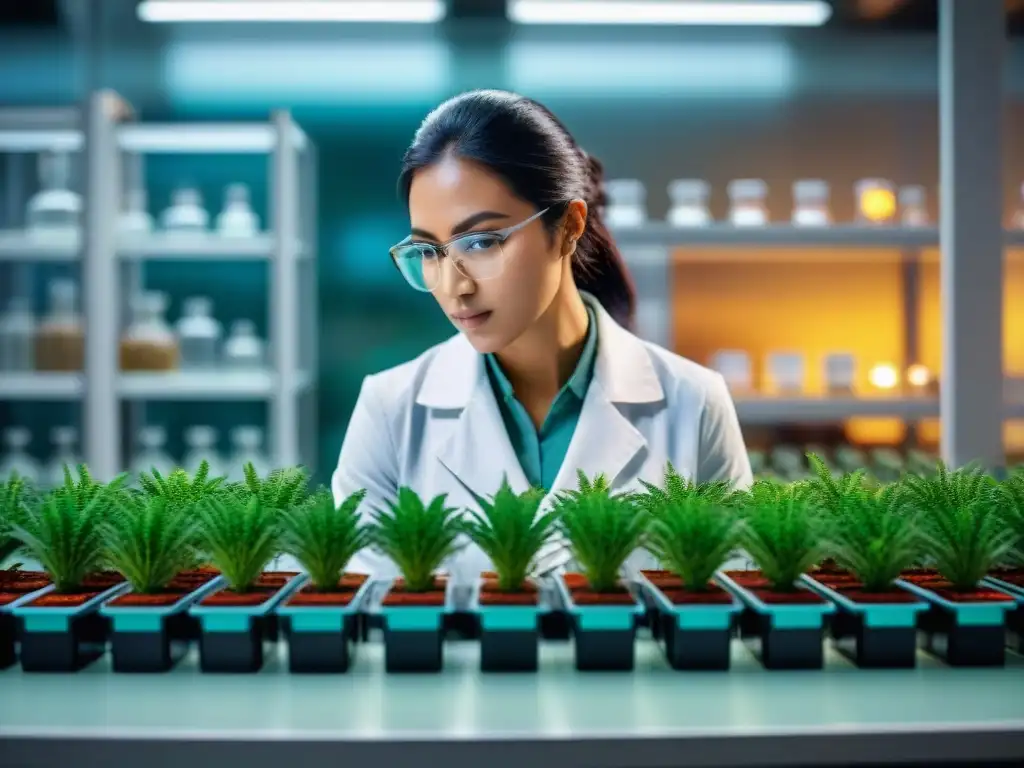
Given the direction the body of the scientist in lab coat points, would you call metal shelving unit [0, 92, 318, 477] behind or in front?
behind

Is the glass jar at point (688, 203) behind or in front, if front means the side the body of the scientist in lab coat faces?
behind

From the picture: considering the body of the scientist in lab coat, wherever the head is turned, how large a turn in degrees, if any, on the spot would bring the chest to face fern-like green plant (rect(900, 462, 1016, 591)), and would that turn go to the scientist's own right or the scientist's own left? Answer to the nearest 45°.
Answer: approximately 45° to the scientist's own left

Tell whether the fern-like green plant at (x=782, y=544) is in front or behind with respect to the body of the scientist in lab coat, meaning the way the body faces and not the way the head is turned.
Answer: in front

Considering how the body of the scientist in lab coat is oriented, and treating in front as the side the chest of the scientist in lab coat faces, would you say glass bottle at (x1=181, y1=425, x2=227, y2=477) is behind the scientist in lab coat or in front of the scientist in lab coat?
behind

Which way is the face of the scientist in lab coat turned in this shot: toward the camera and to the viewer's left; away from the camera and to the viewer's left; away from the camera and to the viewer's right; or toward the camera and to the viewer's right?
toward the camera and to the viewer's left

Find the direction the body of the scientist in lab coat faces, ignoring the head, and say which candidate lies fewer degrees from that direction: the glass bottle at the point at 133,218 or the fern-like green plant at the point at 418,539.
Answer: the fern-like green plant

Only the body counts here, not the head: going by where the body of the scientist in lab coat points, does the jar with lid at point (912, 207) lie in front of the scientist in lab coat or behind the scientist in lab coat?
behind

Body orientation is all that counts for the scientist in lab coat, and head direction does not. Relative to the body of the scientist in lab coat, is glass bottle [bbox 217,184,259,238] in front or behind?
behind

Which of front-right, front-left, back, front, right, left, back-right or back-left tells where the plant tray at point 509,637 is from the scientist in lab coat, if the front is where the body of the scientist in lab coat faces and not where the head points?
front

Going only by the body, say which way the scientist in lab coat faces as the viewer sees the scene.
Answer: toward the camera

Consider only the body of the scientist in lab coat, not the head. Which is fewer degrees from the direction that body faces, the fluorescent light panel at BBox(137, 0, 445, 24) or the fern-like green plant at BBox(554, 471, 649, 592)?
the fern-like green plant

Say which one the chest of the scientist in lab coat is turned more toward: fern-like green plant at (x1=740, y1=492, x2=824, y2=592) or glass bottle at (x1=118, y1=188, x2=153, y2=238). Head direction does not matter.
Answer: the fern-like green plant

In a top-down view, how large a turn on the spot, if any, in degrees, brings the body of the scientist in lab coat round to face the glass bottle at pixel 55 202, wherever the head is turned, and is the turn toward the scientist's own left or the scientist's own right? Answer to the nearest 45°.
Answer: approximately 135° to the scientist's own right

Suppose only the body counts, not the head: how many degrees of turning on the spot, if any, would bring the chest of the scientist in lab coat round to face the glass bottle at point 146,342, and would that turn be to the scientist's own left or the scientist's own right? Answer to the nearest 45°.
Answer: approximately 135° to the scientist's own right
